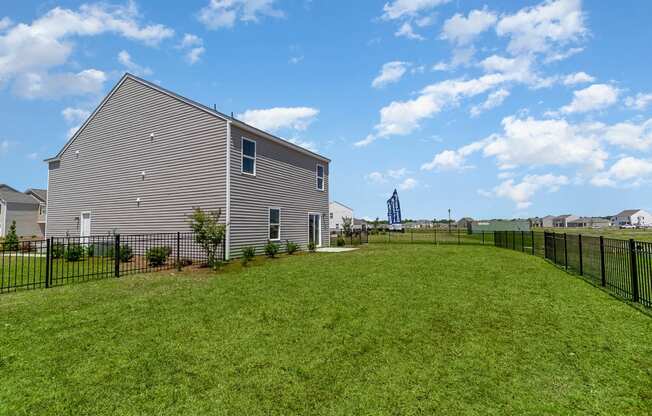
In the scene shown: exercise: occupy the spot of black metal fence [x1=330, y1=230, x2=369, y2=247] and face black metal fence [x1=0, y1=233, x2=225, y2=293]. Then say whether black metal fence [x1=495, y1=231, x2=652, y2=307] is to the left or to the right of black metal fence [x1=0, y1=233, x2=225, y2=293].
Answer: left

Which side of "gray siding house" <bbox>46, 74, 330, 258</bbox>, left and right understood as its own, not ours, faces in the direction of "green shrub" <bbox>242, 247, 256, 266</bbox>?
back

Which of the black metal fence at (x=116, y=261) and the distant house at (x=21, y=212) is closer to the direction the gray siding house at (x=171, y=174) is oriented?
the distant house

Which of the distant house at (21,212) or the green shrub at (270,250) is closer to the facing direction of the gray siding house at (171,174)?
the distant house

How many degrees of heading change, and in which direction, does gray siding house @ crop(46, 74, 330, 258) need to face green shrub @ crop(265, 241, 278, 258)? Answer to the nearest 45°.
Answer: approximately 180°

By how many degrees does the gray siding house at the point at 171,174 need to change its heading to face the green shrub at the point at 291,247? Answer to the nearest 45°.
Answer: approximately 135° to its right

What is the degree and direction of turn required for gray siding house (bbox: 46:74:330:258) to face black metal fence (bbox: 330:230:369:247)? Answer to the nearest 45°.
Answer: approximately 90° to its right

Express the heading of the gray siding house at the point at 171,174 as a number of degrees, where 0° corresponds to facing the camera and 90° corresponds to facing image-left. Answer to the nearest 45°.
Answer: approximately 135°

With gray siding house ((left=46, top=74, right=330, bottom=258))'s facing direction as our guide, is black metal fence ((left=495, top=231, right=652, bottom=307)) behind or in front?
behind
